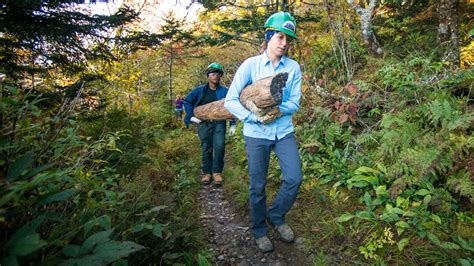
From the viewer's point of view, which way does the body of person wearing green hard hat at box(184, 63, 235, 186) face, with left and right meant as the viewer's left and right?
facing the viewer

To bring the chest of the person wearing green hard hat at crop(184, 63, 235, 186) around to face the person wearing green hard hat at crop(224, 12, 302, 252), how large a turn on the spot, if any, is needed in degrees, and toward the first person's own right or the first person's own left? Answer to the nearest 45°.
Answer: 0° — they already face them

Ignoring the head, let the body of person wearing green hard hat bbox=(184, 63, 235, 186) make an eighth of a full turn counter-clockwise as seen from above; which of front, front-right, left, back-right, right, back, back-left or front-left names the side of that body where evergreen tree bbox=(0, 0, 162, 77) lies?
back-right
